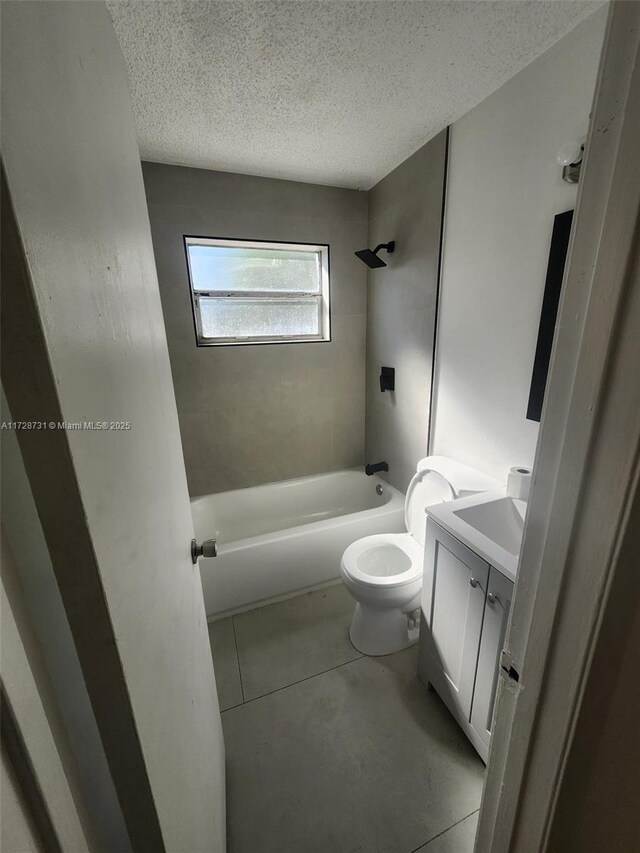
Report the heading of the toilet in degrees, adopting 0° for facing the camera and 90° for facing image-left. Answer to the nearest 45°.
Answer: approximately 45°
